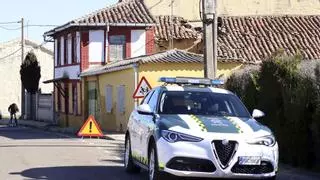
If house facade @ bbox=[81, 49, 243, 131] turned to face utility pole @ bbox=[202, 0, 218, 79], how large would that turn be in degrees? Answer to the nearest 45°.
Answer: approximately 45° to its left

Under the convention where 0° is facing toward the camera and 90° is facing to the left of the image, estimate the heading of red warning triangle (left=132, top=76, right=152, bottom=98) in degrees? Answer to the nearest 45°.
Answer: approximately 0°

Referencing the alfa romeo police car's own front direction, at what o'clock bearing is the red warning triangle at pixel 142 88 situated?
The red warning triangle is roughly at 7 o'clock from the alfa romeo police car.

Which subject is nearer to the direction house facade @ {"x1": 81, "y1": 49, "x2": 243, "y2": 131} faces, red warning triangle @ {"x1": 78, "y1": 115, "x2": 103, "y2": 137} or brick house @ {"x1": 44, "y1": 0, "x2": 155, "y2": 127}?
the red warning triangle

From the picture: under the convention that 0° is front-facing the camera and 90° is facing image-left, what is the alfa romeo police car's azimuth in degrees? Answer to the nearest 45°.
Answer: approximately 315°

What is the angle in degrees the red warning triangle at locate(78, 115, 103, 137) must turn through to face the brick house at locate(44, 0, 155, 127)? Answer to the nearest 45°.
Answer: approximately 180°

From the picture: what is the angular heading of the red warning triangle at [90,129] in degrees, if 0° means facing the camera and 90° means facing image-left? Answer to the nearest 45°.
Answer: approximately 0°

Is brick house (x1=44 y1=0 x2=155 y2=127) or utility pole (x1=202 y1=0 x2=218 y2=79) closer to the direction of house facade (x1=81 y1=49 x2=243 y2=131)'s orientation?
the utility pole
